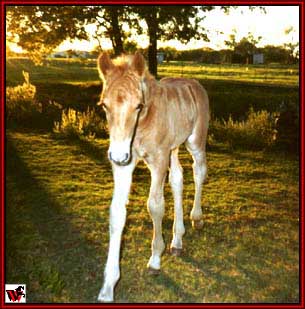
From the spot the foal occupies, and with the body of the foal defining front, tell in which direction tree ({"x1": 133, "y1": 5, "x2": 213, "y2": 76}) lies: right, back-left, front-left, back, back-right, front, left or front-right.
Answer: back-right

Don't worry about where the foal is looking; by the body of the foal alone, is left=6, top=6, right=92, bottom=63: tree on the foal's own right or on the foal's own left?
on the foal's own right

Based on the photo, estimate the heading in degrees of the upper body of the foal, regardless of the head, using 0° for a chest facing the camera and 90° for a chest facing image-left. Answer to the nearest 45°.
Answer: approximately 45°

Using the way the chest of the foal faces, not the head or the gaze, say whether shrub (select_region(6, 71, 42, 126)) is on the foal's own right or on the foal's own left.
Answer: on the foal's own right

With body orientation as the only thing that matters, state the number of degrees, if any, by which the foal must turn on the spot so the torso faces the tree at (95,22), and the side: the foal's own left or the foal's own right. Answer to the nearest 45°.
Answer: approximately 135° to the foal's own right

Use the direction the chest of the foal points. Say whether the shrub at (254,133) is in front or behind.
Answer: behind

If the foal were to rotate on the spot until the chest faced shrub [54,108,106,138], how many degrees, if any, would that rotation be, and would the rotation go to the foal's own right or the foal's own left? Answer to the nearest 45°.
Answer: approximately 135° to the foal's own right
